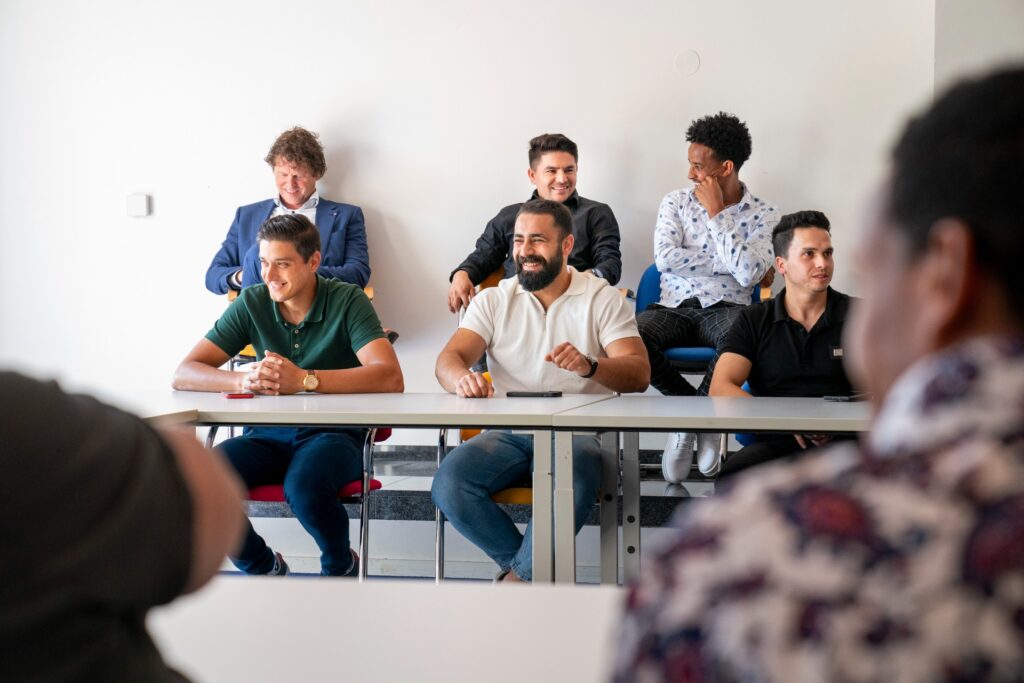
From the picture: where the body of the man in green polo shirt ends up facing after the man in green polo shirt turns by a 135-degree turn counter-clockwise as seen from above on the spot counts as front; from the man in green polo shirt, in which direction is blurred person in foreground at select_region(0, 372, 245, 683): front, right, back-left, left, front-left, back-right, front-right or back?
back-right

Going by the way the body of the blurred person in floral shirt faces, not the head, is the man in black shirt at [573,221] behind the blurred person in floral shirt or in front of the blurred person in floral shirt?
in front

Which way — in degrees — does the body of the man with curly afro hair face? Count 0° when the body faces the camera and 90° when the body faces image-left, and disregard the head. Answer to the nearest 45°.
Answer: approximately 45°

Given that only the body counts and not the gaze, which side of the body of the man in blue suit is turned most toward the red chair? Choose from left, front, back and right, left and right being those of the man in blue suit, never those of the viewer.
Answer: front

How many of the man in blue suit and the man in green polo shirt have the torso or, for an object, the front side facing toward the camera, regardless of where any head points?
2

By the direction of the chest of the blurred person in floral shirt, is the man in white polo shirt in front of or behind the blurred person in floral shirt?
in front

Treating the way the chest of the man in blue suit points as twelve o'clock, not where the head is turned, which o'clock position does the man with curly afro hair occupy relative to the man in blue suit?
The man with curly afro hair is roughly at 10 o'clock from the man in blue suit.

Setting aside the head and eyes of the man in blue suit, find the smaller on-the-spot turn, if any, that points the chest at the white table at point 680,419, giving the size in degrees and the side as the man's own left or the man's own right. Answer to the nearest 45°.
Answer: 0° — they already face it

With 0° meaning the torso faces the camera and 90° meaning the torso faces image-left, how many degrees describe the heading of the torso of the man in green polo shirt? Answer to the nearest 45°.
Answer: approximately 0°

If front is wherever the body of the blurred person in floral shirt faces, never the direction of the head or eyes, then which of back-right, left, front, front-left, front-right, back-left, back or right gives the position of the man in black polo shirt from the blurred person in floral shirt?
front-right

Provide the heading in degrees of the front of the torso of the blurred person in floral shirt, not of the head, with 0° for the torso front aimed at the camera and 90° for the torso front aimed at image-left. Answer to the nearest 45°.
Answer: approximately 135°

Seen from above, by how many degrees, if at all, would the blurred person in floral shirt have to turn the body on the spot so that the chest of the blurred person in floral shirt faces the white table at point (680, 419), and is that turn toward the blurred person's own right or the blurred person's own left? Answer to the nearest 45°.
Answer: approximately 45° to the blurred person's own right

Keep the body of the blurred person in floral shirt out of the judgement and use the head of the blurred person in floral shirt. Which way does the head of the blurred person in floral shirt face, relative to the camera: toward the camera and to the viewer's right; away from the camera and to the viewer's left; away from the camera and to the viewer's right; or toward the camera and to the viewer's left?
away from the camera and to the viewer's left

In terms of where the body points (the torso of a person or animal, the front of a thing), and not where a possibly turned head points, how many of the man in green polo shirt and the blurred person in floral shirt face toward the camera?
1

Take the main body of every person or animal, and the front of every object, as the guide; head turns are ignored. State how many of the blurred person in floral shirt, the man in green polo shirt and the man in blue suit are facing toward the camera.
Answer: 2
